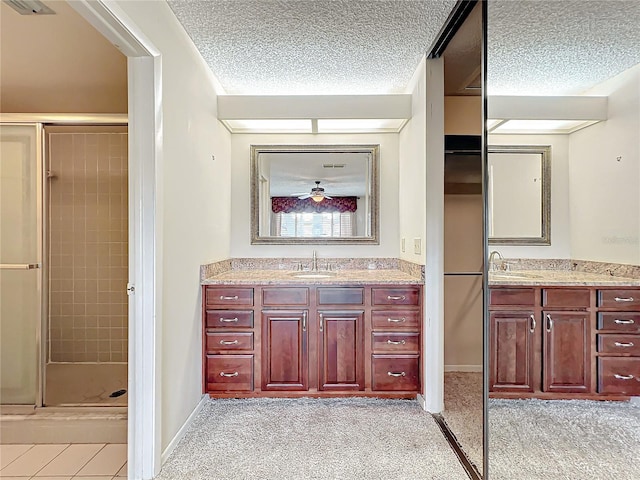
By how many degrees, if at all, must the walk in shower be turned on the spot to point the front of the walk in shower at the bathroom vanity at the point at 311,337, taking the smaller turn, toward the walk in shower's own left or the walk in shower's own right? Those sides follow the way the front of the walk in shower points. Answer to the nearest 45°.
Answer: approximately 45° to the walk in shower's own left

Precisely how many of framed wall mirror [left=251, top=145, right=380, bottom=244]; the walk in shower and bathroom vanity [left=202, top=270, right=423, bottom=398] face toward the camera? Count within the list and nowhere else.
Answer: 3

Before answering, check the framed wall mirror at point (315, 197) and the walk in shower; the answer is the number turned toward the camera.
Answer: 2

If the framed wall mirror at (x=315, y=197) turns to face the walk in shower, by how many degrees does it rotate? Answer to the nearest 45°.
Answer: approximately 90° to its right

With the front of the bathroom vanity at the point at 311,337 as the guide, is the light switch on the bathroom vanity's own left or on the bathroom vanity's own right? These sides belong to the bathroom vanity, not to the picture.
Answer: on the bathroom vanity's own left

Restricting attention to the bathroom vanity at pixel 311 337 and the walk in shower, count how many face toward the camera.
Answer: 2

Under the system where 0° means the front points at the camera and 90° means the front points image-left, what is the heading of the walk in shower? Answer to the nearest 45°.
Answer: approximately 0°

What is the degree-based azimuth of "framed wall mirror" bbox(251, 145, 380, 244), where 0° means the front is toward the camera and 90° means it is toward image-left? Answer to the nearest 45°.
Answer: approximately 0°

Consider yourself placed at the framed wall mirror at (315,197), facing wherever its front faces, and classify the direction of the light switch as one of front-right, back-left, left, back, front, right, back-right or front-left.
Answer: front-left

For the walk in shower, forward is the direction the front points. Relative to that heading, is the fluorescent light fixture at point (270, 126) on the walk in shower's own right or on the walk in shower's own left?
on the walk in shower's own left
